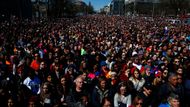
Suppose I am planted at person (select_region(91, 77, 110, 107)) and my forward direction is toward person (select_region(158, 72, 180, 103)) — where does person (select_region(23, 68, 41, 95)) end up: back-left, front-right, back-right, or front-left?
back-left

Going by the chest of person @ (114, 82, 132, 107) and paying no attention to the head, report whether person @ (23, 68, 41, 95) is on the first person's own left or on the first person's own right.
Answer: on the first person's own right

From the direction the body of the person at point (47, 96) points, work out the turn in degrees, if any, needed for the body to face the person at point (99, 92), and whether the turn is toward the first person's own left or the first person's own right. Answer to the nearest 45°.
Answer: approximately 90° to the first person's own left

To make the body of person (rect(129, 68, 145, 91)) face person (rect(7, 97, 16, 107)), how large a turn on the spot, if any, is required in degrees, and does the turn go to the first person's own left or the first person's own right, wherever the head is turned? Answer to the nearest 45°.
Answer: approximately 45° to the first person's own right

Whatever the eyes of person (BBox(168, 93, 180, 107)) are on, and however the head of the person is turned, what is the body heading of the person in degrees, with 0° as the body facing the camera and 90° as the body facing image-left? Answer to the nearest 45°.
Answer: approximately 315°

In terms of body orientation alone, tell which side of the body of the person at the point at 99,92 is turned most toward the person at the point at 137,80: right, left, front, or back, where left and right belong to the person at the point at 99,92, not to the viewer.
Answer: left
